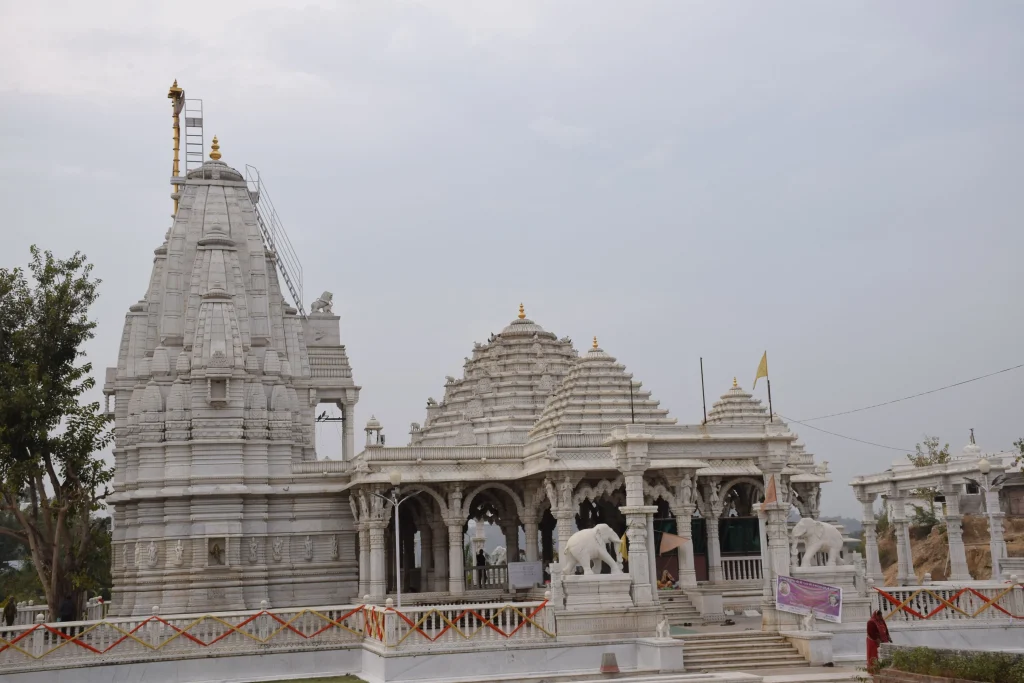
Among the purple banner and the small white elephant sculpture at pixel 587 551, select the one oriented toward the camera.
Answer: the purple banner

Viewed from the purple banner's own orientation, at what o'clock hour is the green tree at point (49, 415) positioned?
The green tree is roughly at 3 o'clock from the purple banner.

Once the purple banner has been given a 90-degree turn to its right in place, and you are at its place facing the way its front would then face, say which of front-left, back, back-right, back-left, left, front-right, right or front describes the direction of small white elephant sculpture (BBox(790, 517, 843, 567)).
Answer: right

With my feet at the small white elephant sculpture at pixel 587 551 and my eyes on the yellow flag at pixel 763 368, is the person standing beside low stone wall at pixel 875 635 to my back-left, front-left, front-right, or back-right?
front-right

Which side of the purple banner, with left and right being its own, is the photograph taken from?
front

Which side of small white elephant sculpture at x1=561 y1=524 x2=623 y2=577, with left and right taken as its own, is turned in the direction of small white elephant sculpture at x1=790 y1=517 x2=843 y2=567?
front

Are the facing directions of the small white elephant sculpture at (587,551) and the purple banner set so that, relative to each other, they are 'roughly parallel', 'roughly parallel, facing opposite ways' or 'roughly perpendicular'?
roughly perpendicular

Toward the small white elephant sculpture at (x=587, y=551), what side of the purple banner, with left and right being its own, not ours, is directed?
right

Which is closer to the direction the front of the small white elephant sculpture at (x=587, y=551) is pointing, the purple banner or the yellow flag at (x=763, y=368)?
the purple banner

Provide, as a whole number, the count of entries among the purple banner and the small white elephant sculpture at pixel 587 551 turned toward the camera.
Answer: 1

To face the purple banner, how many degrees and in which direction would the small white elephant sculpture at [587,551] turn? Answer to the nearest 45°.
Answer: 0° — it already faces it

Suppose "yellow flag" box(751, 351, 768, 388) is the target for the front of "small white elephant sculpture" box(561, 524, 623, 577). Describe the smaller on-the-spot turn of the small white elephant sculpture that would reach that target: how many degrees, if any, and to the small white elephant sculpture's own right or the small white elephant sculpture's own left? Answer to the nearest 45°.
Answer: approximately 45° to the small white elephant sculpture's own left
